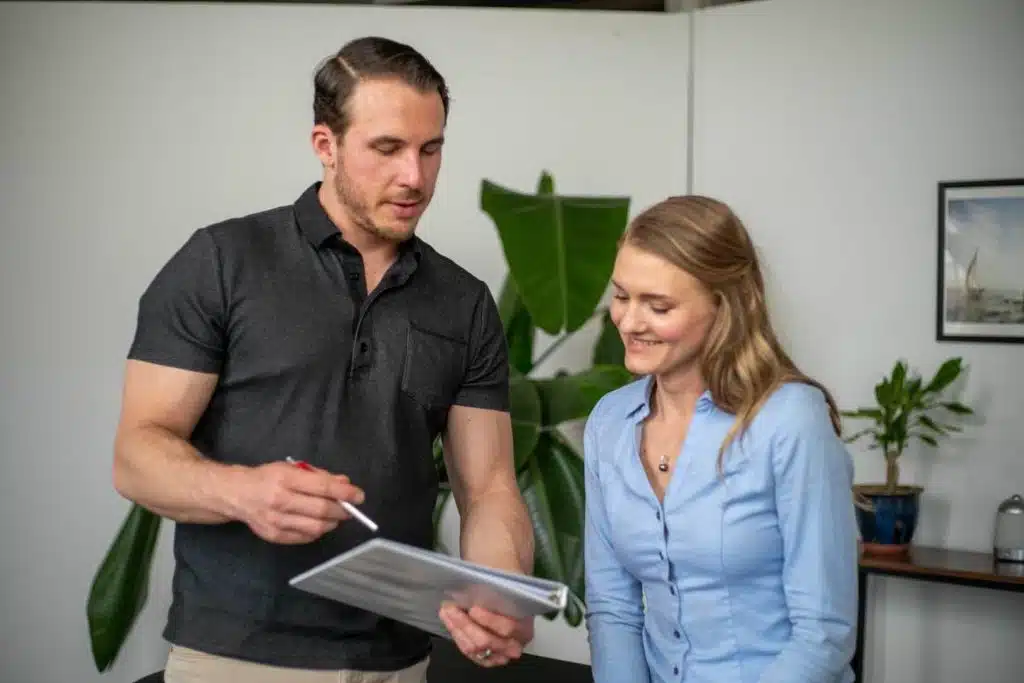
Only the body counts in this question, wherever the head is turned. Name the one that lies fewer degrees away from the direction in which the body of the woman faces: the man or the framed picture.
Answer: the man

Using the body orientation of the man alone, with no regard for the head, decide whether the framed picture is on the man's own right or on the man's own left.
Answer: on the man's own left

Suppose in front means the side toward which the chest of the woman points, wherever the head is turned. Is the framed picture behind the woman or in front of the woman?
behind

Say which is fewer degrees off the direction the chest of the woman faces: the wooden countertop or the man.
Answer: the man

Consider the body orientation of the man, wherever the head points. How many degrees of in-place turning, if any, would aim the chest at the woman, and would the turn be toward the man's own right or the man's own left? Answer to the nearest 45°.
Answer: approximately 45° to the man's own left

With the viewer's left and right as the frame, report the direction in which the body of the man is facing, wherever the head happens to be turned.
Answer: facing the viewer and to the right of the viewer

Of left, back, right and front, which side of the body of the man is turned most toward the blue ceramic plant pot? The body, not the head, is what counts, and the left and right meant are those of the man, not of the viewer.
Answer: left

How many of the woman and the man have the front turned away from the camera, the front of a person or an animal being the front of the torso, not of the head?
0

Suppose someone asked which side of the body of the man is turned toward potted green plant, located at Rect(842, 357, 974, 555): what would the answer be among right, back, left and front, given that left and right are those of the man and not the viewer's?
left

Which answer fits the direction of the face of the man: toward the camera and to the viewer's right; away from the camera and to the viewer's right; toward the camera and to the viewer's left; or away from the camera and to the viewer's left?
toward the camera and to the viewer's right

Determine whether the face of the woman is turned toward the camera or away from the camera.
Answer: toward the camera
